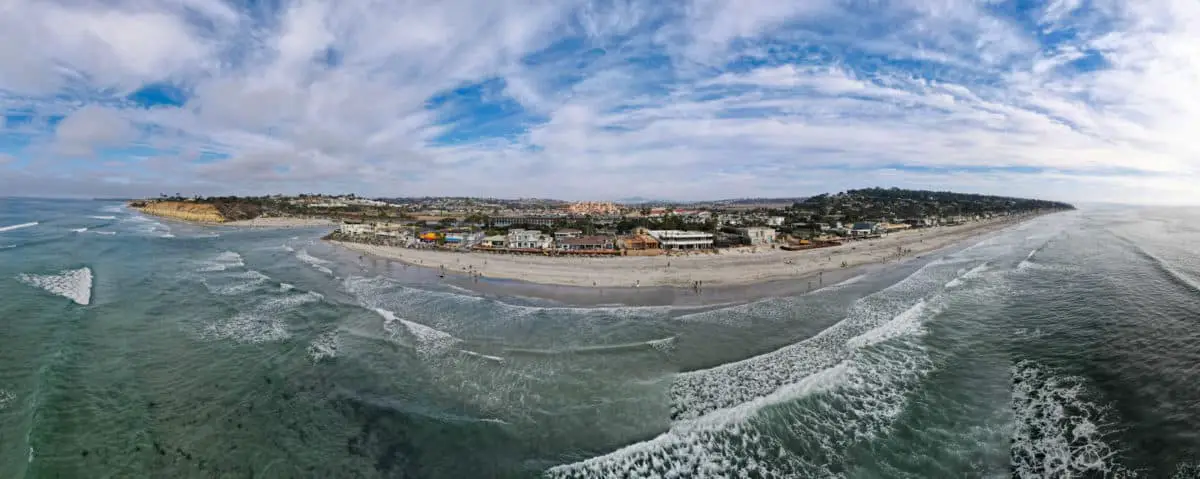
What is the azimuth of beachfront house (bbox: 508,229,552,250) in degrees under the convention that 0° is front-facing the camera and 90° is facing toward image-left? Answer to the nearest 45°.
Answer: approximately 0°

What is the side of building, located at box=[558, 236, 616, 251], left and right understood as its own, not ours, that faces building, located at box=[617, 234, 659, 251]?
left

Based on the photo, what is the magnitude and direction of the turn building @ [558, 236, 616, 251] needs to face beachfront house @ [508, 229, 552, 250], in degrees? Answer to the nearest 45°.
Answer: approximately 90° to its right

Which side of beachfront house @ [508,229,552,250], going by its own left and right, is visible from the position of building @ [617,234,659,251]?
left

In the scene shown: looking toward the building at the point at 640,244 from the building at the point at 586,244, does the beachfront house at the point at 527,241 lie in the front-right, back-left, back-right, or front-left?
back-left

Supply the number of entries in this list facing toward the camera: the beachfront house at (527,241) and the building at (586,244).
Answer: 2
